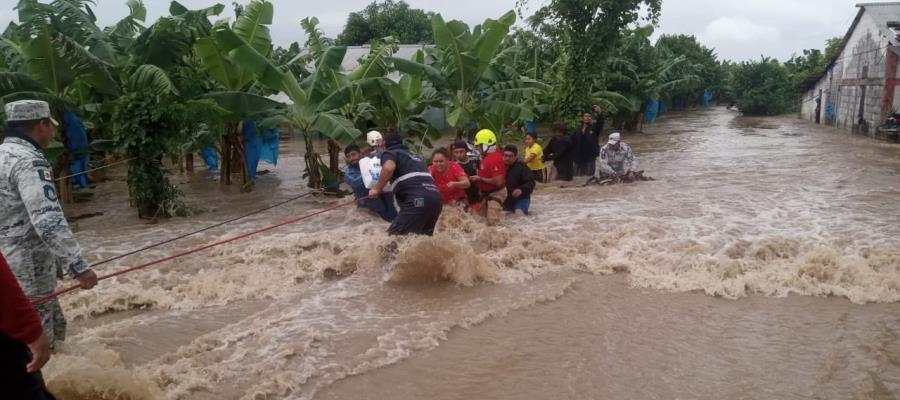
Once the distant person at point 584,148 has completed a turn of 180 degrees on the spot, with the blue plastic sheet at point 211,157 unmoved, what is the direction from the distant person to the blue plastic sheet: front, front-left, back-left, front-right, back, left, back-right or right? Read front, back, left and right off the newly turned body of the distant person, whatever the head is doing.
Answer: left

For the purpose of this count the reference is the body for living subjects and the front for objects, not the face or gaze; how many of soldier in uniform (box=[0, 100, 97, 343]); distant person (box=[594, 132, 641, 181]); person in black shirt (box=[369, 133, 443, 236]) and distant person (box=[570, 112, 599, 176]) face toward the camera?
2

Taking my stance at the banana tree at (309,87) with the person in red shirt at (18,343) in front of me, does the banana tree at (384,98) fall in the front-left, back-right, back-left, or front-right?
back-left

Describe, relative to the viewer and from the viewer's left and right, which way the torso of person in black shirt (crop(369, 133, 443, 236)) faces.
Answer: facing away from the viewer and to the left of the viewer

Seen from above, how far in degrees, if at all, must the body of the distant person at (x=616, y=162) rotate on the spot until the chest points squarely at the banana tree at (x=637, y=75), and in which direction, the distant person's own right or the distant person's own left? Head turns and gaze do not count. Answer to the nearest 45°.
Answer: approximately 180°

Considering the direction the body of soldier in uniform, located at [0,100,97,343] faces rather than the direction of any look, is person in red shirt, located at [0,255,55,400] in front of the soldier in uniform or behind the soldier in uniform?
behind

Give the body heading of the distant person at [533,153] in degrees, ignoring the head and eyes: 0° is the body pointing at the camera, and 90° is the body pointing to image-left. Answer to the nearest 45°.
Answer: approximately 45°

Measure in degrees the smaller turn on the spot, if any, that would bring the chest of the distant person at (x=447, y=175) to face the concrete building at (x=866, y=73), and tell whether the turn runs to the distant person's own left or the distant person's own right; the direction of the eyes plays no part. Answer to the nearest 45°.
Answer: approximately 180°

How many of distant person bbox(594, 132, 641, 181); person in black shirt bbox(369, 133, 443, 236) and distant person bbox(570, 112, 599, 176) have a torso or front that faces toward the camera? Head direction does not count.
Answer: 2

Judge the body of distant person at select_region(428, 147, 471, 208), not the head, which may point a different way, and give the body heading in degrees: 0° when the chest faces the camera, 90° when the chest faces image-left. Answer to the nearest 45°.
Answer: approximately 45°
